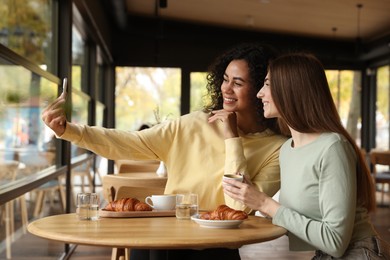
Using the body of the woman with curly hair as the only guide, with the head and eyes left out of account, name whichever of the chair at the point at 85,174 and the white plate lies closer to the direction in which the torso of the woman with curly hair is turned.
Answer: the white plate

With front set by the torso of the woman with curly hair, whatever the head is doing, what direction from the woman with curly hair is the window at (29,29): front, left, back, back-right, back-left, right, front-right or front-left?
right

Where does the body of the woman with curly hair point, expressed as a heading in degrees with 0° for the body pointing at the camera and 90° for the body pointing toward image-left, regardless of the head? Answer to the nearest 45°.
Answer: approximately 45°

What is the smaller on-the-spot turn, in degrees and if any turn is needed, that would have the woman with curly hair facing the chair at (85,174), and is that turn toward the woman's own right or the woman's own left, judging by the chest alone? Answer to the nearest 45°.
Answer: approximately 135° to the woman's own right

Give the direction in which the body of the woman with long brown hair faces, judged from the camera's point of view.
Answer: to the viewer's left

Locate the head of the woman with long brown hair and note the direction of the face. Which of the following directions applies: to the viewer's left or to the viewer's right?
to the viewer's left

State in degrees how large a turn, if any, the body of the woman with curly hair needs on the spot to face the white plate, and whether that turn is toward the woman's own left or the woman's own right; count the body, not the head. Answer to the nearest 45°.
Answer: approximately 45° to the woman's own left

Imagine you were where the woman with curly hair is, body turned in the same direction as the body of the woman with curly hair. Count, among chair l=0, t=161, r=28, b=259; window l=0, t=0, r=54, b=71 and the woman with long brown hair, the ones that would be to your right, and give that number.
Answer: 2

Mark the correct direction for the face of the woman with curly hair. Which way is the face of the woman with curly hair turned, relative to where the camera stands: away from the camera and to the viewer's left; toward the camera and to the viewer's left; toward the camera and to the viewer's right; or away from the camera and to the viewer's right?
toward the camera and to the viewer's left

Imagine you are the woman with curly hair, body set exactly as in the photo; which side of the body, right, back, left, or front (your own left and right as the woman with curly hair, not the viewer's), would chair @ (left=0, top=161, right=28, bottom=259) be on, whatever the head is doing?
right

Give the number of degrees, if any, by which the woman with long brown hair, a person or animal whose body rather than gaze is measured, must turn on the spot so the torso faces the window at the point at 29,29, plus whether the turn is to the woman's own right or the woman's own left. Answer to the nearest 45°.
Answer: approximately 45° to the woman's own right

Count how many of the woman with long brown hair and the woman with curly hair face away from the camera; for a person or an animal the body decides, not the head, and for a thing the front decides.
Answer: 0
